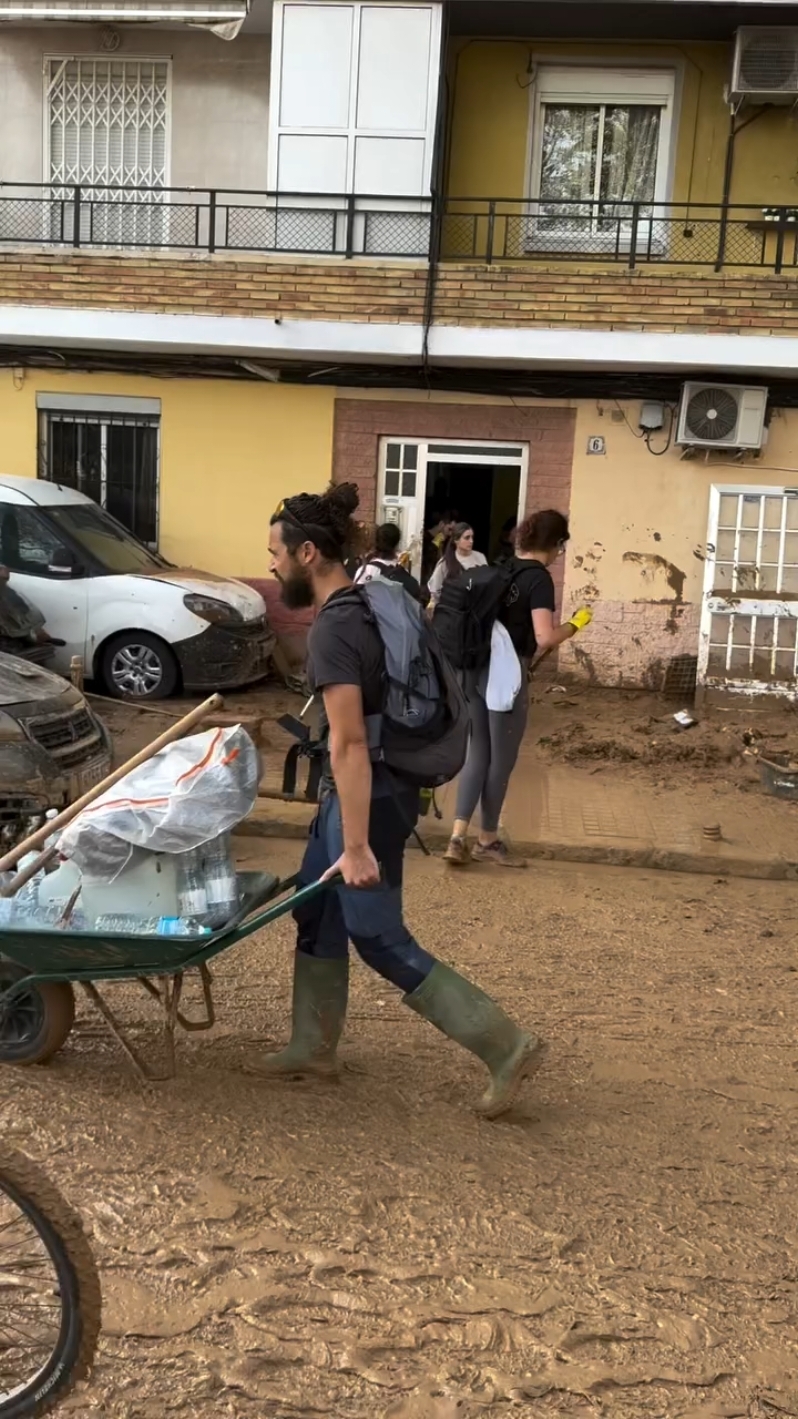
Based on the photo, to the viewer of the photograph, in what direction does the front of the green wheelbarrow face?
facing to the left of the viewer

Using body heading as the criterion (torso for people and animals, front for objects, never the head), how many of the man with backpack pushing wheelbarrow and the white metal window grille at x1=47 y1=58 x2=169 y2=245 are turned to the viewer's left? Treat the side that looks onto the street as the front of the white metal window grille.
1

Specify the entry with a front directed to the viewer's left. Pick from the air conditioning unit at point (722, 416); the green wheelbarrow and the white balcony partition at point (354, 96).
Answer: the green wheelbarrow

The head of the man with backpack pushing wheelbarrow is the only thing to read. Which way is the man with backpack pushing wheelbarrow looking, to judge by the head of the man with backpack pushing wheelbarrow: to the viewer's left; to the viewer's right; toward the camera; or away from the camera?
to the viewer's left

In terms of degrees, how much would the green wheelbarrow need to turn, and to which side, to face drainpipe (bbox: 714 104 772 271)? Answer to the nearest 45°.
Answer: approximately 135° to its right

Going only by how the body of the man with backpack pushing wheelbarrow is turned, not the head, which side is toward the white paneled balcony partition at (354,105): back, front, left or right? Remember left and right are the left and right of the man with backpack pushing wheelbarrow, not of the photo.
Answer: right

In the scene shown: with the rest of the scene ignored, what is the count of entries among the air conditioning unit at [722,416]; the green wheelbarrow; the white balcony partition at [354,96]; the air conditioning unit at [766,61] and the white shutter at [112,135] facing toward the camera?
4

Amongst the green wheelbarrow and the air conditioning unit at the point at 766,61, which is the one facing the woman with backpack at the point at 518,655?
the air conditioning unit

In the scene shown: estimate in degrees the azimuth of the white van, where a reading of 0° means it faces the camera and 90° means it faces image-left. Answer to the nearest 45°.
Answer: approximately 315°

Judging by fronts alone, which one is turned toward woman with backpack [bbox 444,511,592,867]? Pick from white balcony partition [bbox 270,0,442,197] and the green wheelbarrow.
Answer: the white balcony partition

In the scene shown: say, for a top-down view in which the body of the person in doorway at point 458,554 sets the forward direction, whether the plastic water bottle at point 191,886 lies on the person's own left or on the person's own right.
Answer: on the person's own right
